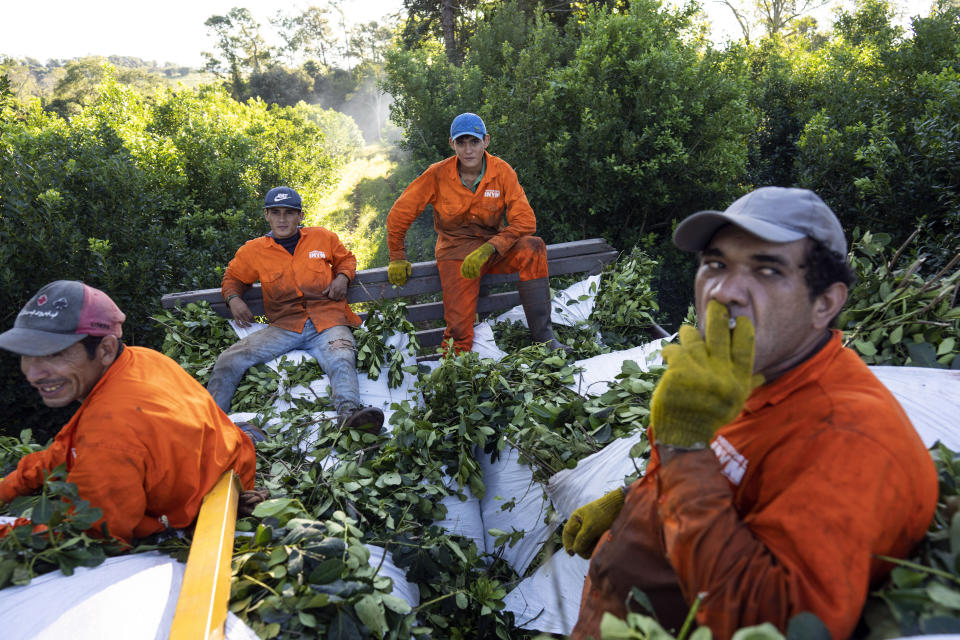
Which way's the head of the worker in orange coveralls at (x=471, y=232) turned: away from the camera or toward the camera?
toward the camera

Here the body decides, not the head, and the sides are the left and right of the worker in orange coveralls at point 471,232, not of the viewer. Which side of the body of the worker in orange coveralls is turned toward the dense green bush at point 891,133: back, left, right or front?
left

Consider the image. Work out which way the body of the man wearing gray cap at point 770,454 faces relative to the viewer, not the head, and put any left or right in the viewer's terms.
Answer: facing the viewer and to the left of the viewer

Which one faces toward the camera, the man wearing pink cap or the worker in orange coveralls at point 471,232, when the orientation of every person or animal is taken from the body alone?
the worker in orange coveralls

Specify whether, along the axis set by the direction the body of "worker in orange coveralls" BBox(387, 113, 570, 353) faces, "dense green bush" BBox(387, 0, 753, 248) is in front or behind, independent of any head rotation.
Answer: behind

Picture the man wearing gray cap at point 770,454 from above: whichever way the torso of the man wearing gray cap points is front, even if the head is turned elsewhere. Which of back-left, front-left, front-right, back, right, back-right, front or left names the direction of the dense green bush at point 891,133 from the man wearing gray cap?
back-right

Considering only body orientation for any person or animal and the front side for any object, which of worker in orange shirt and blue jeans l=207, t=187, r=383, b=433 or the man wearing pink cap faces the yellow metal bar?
the worker in orange shirt and blue jeans

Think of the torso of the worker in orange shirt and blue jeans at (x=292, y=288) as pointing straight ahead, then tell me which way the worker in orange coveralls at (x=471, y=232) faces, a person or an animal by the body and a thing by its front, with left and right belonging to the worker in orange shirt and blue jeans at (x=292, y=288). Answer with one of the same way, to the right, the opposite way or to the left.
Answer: the same way

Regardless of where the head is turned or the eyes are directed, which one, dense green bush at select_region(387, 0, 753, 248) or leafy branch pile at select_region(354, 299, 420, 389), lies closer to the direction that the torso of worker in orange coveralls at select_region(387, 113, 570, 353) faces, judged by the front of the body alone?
the leafy branch pile

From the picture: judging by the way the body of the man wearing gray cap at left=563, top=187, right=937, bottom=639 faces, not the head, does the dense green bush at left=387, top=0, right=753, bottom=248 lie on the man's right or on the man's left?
on the man's right

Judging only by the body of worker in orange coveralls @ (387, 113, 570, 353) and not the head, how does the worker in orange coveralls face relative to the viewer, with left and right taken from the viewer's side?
facing the viewer

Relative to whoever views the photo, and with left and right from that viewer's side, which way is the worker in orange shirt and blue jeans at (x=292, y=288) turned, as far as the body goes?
facing the viewer
